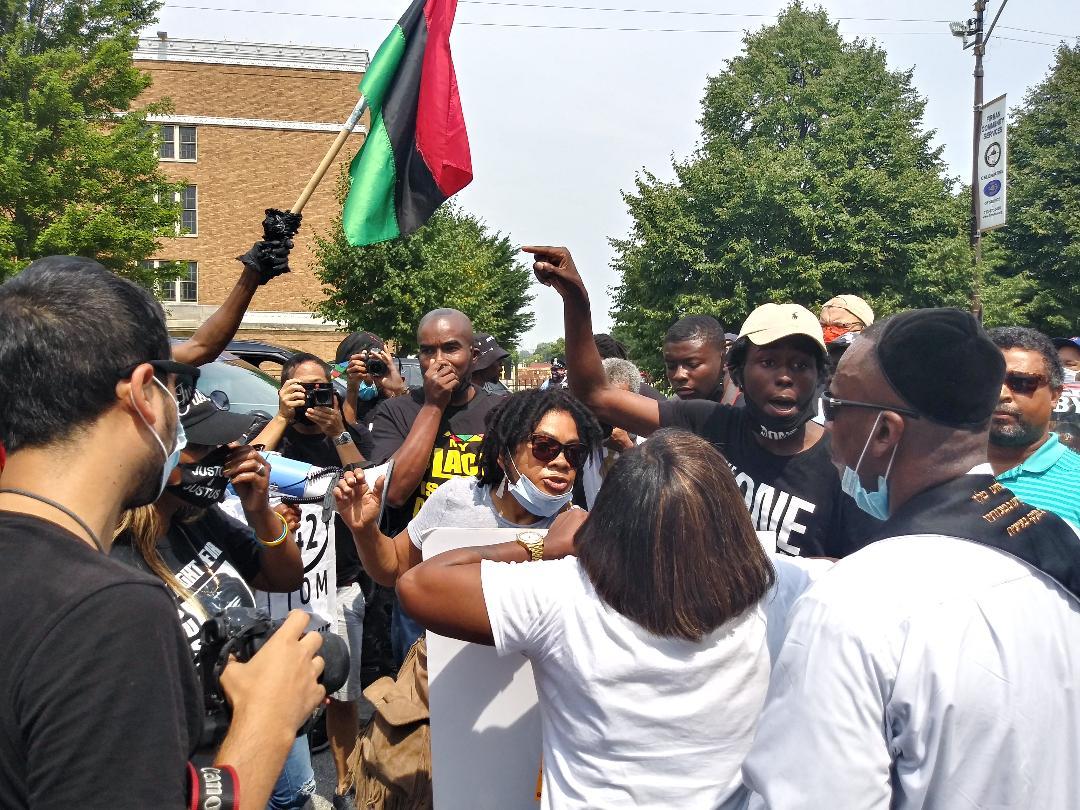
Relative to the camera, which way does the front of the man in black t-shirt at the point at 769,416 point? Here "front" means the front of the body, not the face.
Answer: toward the camera

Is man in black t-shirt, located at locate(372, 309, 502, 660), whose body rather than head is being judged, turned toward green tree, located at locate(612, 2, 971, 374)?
no

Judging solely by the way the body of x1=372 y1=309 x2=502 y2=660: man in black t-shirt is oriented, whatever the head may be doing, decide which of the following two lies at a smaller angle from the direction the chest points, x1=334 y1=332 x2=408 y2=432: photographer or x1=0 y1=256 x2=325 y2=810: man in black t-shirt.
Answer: the man in black t-shirt

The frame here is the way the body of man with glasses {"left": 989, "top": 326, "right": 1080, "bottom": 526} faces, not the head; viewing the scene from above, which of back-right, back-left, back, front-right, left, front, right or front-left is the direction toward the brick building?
right

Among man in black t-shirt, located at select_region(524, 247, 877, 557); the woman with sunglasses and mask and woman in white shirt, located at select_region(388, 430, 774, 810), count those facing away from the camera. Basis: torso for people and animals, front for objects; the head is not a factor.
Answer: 1

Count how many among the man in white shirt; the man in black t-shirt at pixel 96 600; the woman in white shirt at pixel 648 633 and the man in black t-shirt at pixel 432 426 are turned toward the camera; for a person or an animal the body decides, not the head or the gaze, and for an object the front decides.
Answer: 1

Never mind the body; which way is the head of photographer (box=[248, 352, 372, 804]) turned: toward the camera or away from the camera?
toward the camera

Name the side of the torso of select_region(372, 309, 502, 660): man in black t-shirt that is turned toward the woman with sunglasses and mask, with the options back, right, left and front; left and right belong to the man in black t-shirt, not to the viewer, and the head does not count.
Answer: front

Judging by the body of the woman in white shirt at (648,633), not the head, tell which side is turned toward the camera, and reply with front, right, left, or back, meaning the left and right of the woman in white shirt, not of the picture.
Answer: back

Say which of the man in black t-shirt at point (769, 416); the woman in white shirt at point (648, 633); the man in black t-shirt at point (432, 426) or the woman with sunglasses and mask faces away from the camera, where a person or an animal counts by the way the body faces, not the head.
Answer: the woman in white shirt

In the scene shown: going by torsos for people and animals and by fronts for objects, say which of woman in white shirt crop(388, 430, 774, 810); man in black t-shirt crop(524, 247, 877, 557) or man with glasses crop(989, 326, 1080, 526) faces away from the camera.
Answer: the woman in white shirt

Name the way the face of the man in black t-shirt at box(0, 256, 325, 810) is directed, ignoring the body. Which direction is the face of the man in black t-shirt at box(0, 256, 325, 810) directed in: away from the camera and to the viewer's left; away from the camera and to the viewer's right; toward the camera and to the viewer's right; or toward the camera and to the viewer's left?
away from the camera and to the viewer's right

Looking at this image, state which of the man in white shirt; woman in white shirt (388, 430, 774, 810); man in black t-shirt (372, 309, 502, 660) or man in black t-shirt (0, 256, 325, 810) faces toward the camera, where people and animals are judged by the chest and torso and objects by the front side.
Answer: man in black t-shirt (372, 309, 502, 660)

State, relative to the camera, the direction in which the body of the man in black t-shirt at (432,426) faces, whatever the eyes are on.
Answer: toward the camera

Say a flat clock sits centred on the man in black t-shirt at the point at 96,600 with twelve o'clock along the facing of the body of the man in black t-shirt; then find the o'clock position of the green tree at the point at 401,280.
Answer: The green tree is roughly at 11 o'clock from the man in black t-shirt.

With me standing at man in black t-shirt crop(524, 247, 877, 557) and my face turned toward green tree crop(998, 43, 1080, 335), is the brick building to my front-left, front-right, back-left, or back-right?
front-left

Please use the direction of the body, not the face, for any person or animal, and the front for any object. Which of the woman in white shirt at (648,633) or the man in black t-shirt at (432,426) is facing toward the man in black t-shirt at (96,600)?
the man in black t-shirt at (432,426)

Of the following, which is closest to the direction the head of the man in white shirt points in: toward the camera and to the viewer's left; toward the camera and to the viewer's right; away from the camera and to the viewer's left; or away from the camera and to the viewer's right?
away from the camera and to the viewer's left

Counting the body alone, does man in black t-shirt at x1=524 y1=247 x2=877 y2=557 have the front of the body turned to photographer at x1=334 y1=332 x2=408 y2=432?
no

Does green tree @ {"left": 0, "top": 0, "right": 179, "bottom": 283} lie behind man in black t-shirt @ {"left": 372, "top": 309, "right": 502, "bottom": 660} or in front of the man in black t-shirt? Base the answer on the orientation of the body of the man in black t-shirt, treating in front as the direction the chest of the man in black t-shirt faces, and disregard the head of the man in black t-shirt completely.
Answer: behind
